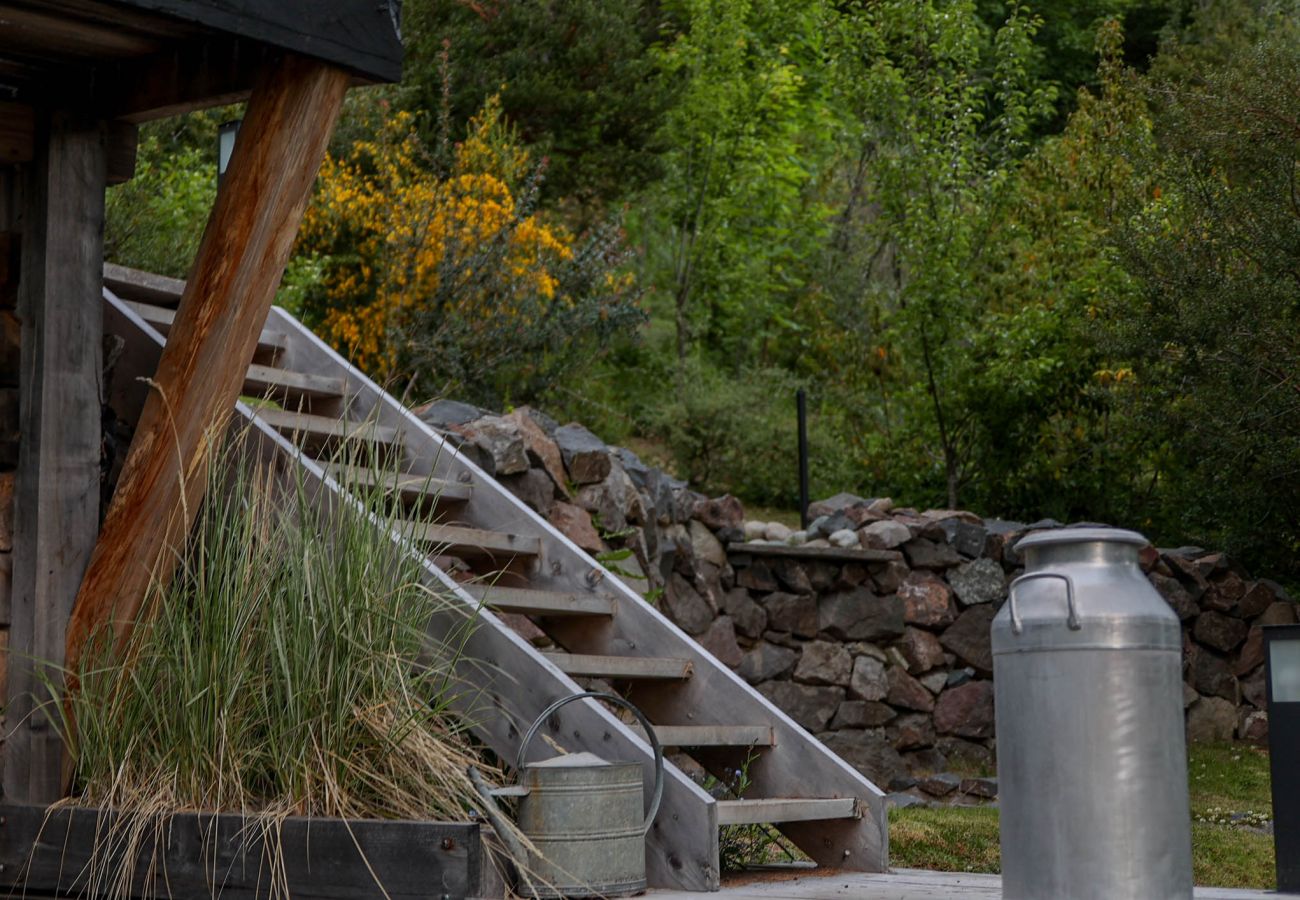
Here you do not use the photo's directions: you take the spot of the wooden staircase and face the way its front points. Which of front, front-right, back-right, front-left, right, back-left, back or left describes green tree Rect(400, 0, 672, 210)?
back-left

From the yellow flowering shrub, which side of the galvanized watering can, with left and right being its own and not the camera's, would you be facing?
right

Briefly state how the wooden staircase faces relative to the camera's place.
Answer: facing the viewer and to the right of the viewer

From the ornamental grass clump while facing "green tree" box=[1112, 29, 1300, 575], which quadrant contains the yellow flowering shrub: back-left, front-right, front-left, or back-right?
front-left

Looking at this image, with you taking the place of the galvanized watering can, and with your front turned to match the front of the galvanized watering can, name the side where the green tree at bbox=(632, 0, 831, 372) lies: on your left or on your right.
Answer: on your right

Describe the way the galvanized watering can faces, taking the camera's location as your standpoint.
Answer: facing to the left of the viewer

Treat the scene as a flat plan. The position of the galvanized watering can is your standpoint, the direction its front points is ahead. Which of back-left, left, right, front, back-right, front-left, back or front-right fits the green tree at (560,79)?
right

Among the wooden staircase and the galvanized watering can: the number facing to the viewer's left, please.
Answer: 1

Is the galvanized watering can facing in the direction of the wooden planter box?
yes

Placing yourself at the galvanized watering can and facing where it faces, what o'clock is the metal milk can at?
The metal milk can is roughly at 7 o'clock from the galvanized watering can.

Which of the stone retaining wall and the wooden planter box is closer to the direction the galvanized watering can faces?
the wooden planter box

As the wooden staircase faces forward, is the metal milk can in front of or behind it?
in front

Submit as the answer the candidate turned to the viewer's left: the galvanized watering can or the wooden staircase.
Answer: the galvanized watering can

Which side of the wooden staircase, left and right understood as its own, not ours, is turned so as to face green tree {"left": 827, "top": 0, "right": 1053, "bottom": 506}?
left

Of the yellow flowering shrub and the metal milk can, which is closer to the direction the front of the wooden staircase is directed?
the metal milk can
